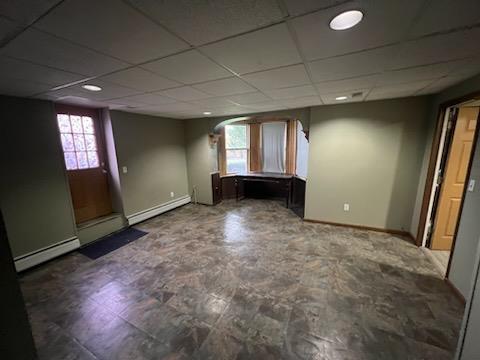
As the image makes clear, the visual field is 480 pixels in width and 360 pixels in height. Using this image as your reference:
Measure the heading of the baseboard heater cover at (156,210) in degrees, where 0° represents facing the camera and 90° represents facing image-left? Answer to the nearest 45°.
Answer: approximately 315°

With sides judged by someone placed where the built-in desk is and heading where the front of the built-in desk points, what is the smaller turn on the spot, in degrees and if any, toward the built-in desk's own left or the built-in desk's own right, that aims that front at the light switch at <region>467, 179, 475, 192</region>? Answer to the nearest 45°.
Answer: approximately 45° to the built-in desk's own left

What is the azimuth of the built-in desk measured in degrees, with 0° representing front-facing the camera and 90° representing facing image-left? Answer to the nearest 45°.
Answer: approximately 0°

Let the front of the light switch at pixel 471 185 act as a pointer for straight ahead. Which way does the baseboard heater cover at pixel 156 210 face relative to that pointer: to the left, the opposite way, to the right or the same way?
the opposite way

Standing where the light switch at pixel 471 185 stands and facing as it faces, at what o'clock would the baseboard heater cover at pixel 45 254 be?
The baseboard heater cover is roughly at 12 o'clock from the light switch.

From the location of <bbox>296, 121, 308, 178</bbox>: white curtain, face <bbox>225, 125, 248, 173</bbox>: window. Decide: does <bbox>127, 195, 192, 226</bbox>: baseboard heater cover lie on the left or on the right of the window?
left

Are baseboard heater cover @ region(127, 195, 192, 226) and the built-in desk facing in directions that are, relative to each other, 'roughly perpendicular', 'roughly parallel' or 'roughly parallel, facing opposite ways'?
roughly perpendicular

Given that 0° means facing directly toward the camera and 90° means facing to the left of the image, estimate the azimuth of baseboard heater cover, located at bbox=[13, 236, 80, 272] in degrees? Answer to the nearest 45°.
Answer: approximately 315°

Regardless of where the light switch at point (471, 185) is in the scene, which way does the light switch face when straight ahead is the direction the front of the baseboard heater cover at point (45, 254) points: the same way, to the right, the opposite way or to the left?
the opposite way

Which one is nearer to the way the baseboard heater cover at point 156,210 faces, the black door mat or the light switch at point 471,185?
the light switch

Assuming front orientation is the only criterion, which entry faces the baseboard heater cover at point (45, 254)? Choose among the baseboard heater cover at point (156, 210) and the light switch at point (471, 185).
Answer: the light switch
